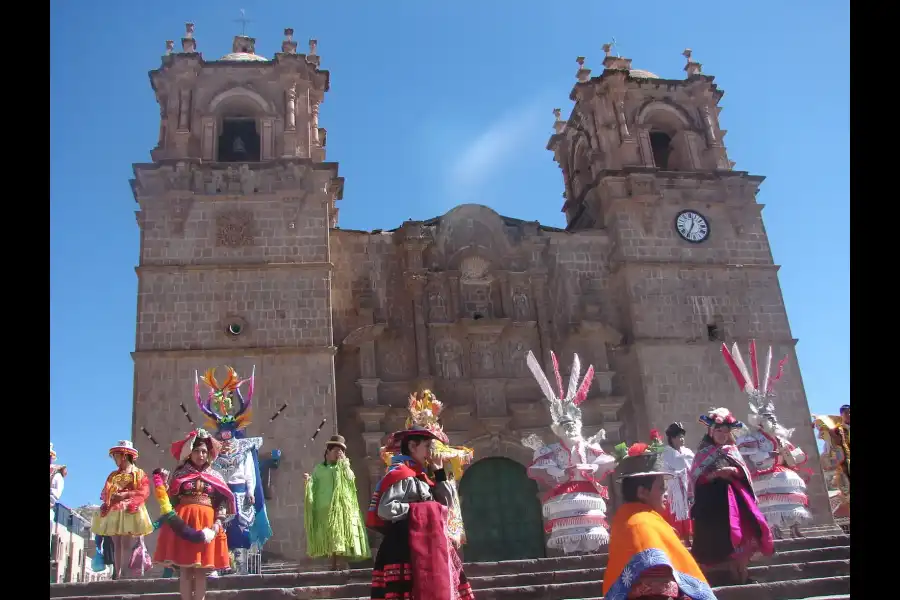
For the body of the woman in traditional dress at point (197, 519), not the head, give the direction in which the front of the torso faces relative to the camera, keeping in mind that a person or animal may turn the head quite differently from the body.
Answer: toward the camera

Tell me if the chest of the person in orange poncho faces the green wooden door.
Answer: no

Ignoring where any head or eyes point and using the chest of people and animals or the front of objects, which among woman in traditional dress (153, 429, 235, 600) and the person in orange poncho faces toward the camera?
the woman in traditional dress

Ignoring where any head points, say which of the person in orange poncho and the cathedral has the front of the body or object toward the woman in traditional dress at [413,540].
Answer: the cathedral

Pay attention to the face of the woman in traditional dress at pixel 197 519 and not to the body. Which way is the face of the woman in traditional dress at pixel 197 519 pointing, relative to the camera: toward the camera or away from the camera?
toward the camera

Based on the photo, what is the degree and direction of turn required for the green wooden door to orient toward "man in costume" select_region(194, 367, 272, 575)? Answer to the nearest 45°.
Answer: approximately 45° to its right

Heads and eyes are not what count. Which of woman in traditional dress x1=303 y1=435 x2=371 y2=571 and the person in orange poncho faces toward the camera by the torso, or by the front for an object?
the woman in traditional dress

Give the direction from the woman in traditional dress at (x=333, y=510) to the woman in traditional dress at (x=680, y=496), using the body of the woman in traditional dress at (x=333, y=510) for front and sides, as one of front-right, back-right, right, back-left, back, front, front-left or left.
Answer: left

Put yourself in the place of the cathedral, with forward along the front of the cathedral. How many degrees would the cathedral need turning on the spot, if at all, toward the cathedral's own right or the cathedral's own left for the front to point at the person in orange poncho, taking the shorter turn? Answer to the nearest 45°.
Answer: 0° — it already faces them

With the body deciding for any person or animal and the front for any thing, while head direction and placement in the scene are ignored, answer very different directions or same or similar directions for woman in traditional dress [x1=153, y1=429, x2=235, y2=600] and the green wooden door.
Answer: same or similar directions

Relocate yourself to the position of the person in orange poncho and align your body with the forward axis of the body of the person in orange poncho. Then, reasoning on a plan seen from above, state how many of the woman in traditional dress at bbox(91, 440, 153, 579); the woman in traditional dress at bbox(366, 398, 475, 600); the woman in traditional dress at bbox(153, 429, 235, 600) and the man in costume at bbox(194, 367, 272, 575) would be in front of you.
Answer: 0

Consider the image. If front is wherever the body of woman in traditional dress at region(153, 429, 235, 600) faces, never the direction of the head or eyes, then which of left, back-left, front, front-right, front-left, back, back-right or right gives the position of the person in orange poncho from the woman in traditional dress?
front-left
